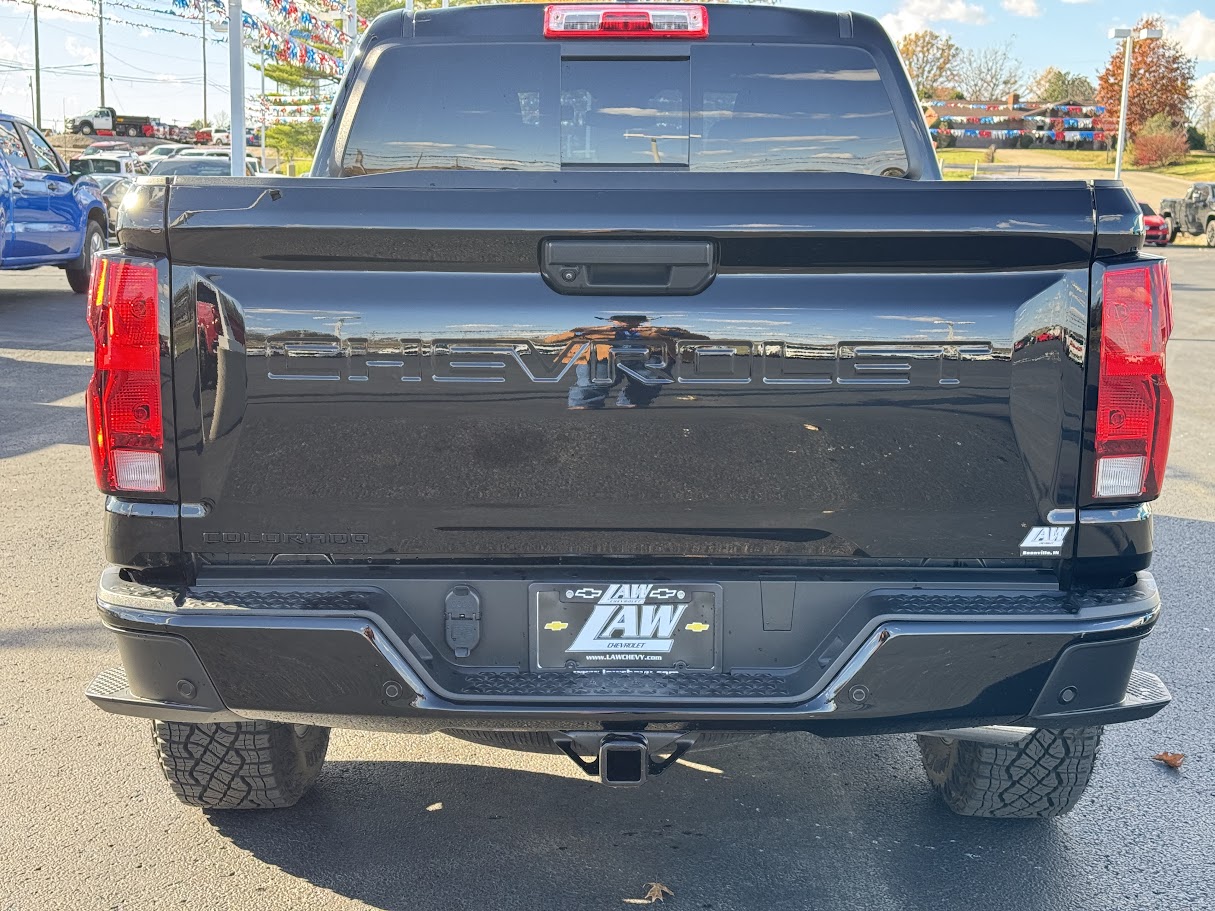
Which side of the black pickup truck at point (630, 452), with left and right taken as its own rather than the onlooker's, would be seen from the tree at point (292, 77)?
front

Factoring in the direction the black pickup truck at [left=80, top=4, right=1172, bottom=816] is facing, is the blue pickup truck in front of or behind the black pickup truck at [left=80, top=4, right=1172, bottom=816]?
in front

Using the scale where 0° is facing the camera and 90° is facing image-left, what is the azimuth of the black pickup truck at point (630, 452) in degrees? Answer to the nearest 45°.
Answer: approximately 180°

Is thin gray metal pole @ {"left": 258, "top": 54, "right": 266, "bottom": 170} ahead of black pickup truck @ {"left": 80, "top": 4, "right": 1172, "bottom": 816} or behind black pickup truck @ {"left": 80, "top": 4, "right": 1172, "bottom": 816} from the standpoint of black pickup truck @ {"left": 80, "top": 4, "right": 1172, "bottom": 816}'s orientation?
ahead

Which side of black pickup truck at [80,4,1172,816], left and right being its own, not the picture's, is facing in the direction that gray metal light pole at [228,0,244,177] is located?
front
